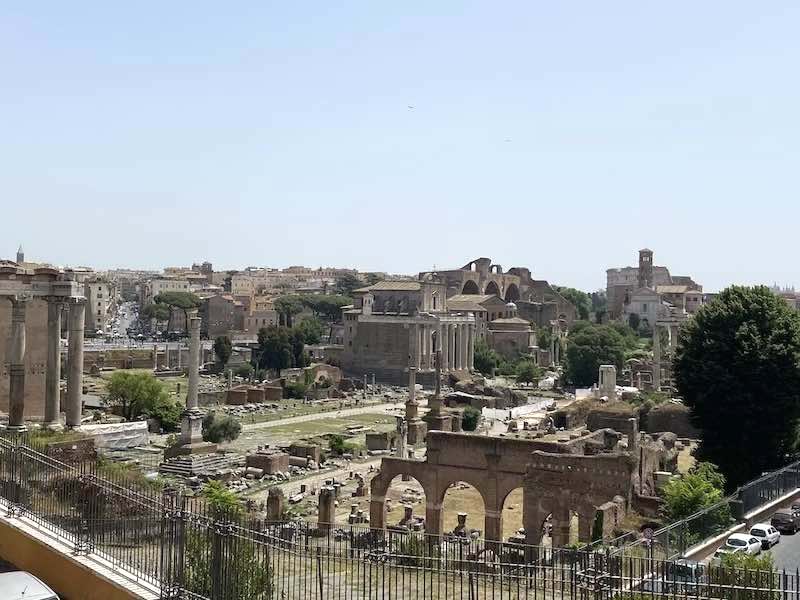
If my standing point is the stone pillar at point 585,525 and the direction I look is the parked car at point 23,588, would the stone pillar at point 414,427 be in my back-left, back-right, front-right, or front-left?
back-right

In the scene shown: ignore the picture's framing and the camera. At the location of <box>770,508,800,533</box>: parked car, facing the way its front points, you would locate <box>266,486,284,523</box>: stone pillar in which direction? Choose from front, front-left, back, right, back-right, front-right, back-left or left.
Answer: front-right

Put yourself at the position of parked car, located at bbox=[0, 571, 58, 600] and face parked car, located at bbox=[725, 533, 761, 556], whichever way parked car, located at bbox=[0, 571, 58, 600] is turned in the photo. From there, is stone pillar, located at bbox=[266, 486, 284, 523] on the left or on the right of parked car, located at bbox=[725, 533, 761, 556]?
left

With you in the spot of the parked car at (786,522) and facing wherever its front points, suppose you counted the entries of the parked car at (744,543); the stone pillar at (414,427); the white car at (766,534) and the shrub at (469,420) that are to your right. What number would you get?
2

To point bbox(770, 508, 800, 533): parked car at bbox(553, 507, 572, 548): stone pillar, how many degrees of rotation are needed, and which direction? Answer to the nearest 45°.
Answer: approximately 45° to its right

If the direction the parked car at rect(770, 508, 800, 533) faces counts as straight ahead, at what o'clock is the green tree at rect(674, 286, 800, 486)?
The green tree is roughly at 4 o'clock from the parked car.

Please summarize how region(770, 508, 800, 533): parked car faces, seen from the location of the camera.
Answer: facing the viewer and to the left of the viewer

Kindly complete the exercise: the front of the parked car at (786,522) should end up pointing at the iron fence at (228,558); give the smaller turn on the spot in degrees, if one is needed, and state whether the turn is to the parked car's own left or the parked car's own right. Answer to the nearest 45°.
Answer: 0° — it already faces it

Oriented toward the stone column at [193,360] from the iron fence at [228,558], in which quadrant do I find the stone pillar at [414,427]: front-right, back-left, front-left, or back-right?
front-right

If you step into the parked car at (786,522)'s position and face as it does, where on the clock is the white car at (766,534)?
The white car is roughly at 11 o'clock from the parked car.

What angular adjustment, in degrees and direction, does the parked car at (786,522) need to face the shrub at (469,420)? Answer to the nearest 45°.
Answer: approximately 90° to its right
